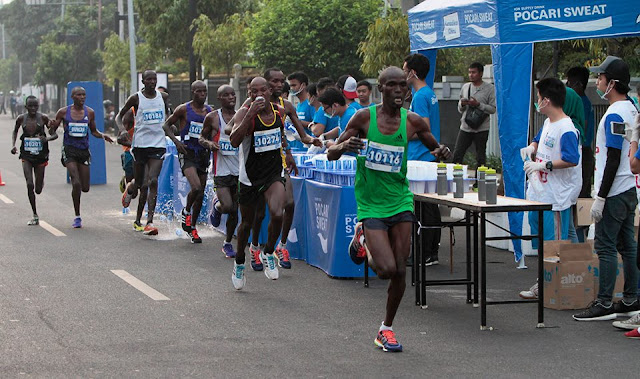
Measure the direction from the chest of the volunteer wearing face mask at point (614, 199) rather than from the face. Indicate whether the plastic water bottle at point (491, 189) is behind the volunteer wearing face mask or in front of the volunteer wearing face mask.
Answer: in front

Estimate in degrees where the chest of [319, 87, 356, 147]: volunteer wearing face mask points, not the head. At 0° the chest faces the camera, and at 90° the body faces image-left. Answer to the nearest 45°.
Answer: approximately 90°

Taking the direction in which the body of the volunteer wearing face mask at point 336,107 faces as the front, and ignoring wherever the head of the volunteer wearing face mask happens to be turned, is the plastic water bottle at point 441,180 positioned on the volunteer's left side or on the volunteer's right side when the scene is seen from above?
on the volunteer's left side

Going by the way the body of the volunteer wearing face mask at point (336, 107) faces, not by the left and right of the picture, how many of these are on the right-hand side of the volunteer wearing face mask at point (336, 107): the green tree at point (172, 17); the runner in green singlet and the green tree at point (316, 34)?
2

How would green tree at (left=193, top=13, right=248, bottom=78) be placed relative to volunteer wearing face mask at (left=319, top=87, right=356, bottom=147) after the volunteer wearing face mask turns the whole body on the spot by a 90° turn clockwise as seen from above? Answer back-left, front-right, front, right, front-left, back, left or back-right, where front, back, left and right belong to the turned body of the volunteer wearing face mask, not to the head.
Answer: front

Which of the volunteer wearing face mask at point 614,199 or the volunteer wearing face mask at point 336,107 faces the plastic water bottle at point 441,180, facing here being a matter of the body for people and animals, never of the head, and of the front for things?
the volunteer wearing face mask at point 614,199

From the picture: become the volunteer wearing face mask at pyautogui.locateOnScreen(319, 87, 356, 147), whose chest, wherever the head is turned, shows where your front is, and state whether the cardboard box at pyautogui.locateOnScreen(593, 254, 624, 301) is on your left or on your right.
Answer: on your left

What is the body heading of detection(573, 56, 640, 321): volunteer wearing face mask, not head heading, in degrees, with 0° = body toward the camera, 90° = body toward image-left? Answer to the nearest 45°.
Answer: approximately 90°

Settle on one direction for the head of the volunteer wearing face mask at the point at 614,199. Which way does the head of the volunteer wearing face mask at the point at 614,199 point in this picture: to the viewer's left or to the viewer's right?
to the viewer's left
